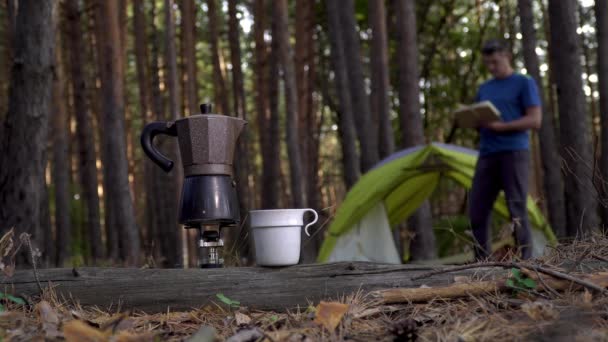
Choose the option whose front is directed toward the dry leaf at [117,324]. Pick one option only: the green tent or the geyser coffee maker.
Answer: the green tent

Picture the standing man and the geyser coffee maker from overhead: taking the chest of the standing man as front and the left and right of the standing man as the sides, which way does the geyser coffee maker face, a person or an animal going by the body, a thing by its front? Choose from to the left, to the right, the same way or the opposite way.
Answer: the opposite way

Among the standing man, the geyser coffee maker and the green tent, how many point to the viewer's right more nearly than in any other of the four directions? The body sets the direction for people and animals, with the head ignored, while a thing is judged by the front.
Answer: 1

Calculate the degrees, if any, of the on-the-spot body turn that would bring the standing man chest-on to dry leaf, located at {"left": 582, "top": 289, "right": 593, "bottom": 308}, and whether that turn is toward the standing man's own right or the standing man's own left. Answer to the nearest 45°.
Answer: approximately 45° to the standing man's own left

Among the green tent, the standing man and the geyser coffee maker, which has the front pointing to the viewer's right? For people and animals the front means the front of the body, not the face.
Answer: the geyser coffee maker

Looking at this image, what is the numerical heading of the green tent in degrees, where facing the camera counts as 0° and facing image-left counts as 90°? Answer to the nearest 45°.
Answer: approximately 0°

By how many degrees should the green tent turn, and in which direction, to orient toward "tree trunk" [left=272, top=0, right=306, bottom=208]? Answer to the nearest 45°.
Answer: approximately 135° to its right

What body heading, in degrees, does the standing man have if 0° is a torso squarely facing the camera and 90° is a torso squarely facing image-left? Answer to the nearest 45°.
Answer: approximately 45°

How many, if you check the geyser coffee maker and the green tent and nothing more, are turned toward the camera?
1

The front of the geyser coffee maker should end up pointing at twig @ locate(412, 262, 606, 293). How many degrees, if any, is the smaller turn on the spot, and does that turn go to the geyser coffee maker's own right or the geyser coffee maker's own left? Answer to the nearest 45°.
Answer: approximately 45° to the geyser coffee maker's own right

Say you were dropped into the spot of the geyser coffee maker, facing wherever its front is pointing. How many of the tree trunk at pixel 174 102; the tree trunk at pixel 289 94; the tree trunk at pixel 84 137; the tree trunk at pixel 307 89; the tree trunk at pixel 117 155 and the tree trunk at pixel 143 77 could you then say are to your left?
6

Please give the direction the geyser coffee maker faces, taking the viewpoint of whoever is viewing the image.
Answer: facing to the right of the viewer

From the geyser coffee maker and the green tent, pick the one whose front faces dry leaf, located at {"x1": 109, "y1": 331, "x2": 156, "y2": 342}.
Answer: the green tent

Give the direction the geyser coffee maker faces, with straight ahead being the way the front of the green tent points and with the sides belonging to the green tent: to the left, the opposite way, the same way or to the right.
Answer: to the left

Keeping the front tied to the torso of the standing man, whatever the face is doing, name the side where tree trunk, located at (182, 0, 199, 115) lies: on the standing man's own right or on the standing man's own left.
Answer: on the standing man's own right
